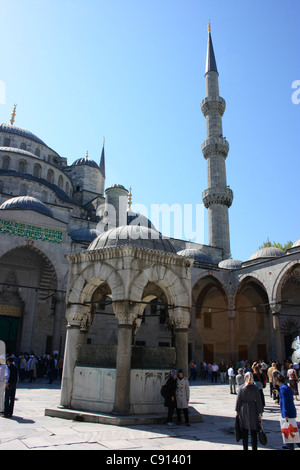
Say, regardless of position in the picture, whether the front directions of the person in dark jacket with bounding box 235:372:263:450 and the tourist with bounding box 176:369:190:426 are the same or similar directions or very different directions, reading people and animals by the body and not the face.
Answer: very different directions

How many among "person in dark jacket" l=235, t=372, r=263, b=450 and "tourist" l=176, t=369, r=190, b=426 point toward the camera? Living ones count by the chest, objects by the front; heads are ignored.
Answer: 1

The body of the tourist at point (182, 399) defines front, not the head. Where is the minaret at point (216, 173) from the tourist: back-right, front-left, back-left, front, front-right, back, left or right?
back
